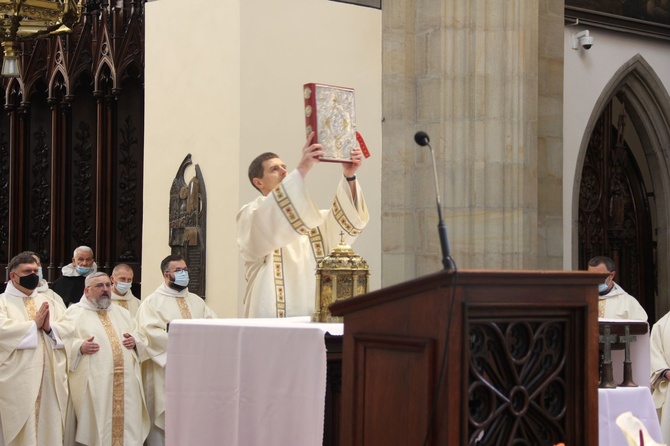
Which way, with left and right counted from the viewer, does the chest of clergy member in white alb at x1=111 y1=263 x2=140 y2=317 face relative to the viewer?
facing the viewer and to the right of the viewer

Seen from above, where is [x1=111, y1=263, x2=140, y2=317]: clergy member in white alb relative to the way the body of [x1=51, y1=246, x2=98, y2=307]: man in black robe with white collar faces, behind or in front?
in front

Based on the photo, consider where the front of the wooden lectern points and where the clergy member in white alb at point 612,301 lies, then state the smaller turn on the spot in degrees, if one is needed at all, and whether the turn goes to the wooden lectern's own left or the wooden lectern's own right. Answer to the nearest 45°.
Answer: approximately 135° to the wooden lectern's own left
